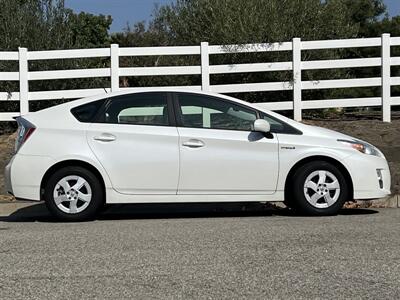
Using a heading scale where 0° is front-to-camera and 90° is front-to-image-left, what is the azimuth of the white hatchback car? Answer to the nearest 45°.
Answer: approximately 270°

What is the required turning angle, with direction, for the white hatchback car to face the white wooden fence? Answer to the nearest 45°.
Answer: approximately 90° to its left
